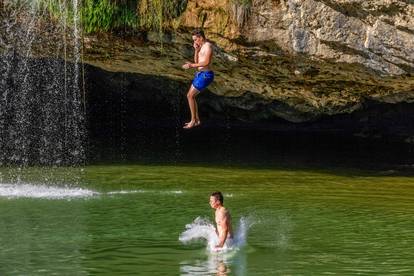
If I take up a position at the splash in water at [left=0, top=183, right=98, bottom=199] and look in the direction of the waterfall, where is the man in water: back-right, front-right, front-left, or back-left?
back-right

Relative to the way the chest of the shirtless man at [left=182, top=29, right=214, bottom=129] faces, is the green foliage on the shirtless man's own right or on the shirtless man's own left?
on the shirtless man's own right

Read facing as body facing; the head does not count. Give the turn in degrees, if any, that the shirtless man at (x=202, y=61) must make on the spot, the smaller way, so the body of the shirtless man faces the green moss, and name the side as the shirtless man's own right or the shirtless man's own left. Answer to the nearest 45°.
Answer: approximately 45° to the shirtless man's own right

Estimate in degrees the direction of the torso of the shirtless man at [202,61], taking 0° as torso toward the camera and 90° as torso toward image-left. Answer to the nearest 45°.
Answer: approximately 90°
